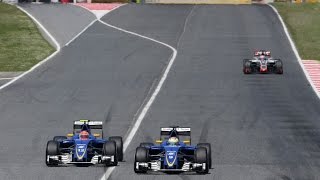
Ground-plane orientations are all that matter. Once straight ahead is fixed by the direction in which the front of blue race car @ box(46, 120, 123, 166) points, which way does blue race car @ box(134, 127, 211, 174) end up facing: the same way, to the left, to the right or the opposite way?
the same way

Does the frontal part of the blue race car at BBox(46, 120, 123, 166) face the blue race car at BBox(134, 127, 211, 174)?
no

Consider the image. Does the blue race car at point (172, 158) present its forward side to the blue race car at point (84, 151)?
no
